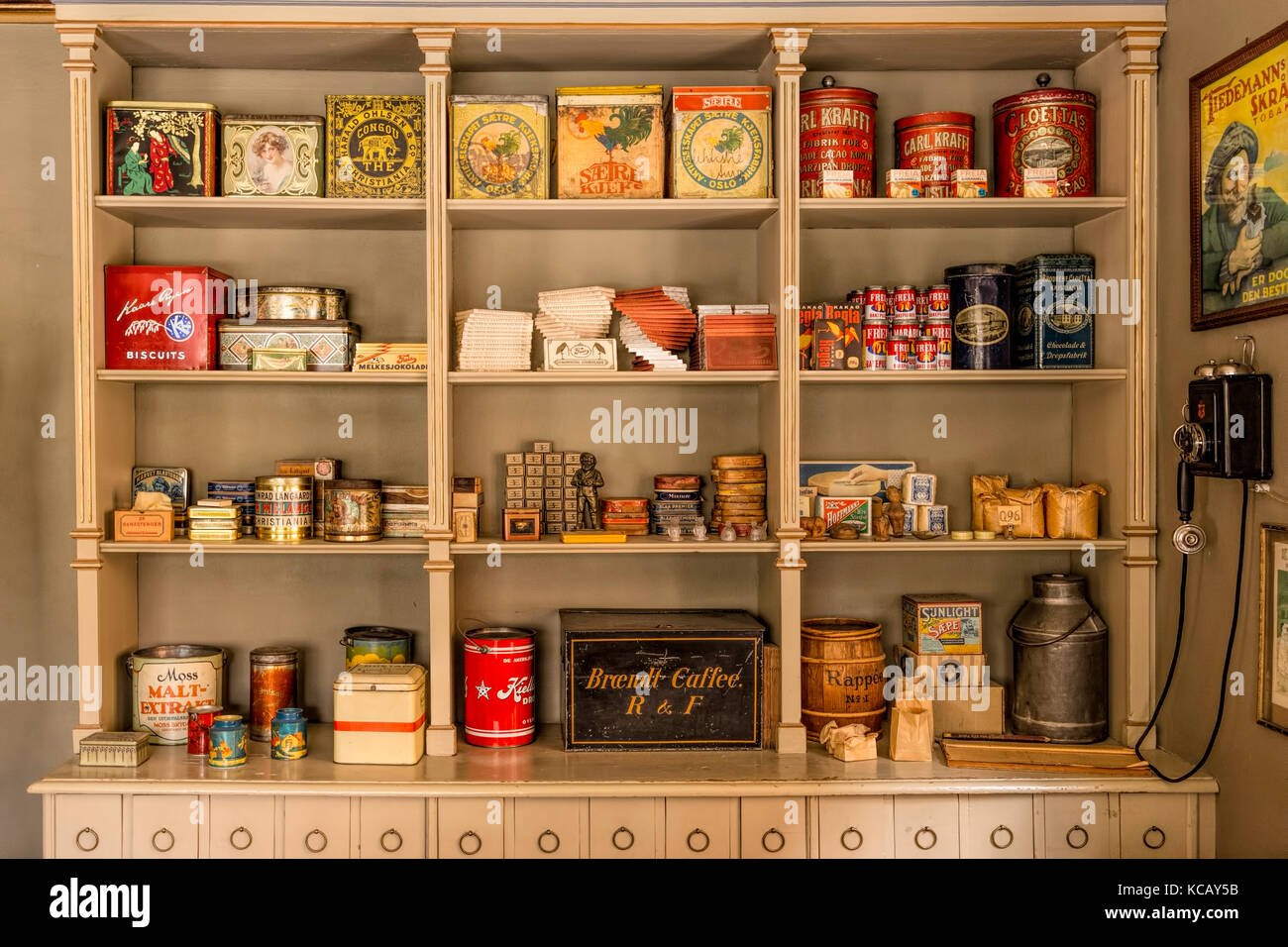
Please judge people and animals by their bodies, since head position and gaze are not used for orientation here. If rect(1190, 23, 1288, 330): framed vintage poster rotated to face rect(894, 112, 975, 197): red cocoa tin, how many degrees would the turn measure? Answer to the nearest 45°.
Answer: approximately 45° to its right

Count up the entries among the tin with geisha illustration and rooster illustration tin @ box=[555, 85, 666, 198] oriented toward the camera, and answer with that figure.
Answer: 2

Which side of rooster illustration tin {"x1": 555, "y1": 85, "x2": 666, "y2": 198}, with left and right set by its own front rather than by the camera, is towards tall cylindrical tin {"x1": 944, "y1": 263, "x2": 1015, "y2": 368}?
left

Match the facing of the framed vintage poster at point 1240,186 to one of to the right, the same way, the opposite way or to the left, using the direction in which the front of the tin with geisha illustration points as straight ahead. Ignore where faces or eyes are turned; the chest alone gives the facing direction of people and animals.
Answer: to the right

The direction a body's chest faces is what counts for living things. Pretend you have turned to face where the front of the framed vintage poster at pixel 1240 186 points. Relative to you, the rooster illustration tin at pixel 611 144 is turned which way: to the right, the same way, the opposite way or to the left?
to the left

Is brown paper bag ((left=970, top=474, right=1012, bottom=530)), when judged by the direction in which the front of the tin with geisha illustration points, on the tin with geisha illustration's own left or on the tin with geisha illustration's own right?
on the tin with geisha illustration's own left
